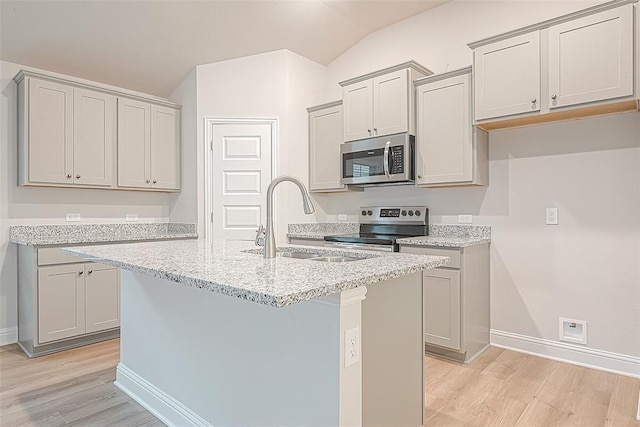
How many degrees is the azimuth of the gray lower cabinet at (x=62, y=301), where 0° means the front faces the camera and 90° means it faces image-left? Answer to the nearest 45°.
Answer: approximately 315°

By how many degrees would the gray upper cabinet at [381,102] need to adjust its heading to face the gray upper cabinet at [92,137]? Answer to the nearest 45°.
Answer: approximately 45° to its right

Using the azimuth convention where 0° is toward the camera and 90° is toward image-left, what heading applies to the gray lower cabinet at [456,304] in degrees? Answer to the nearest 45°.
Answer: approximately 45°

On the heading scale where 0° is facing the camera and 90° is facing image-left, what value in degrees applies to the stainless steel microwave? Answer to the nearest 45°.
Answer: approximately 45°

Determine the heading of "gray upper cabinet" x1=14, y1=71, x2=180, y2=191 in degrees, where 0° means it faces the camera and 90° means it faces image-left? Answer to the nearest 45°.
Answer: approximately 315°

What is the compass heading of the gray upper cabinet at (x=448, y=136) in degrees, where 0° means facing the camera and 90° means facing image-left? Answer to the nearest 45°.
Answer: approximately 45°

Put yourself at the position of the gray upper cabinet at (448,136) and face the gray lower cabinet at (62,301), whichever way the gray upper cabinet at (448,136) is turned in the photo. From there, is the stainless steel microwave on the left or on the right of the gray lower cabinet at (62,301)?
right

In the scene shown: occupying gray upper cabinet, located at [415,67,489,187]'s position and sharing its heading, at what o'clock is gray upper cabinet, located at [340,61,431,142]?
gray upper cabinet, located at [340,61,431,142] is roughly at 2 o'clock from gray upper cabinet, located at [415,67,489,187].

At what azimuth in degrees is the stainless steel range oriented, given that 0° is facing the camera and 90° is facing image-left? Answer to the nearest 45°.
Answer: approximately 45°
